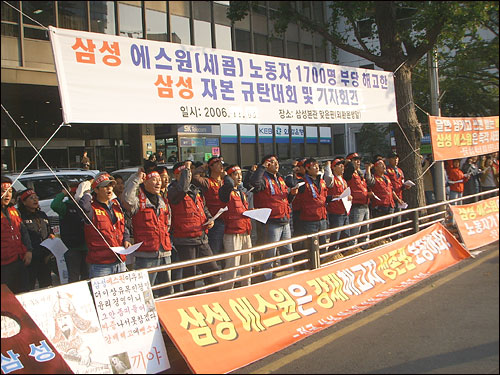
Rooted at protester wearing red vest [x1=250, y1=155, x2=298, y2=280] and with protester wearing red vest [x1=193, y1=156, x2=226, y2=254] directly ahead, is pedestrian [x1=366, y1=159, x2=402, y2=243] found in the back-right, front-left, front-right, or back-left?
back-right

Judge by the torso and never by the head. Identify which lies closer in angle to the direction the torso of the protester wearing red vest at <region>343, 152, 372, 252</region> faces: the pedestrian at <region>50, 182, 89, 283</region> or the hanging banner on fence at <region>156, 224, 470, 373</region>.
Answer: the hanging banner on fence

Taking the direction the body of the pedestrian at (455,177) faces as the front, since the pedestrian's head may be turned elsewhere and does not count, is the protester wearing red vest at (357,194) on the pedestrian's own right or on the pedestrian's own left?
on the pedestrian's own right

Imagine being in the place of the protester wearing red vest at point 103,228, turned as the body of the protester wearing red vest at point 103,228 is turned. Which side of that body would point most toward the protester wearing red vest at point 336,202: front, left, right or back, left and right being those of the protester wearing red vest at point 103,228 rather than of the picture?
left

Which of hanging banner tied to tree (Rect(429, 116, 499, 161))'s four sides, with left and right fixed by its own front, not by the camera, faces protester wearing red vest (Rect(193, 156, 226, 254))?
right

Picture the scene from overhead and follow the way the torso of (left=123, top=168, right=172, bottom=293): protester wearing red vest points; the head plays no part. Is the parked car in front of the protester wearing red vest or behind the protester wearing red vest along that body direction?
behind

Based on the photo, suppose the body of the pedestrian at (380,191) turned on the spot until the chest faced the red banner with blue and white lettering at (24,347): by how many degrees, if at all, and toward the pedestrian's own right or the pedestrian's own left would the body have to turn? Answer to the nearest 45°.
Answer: approximately 45° to the pedestrian's own right

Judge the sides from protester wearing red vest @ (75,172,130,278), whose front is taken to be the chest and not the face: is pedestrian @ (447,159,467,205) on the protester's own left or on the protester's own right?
on the protester's own left

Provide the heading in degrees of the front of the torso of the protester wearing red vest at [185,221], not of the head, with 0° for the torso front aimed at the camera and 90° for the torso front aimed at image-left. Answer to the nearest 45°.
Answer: approximately 315°

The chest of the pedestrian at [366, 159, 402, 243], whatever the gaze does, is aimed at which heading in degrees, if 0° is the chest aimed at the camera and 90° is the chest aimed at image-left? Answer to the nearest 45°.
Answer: approximately 315°
